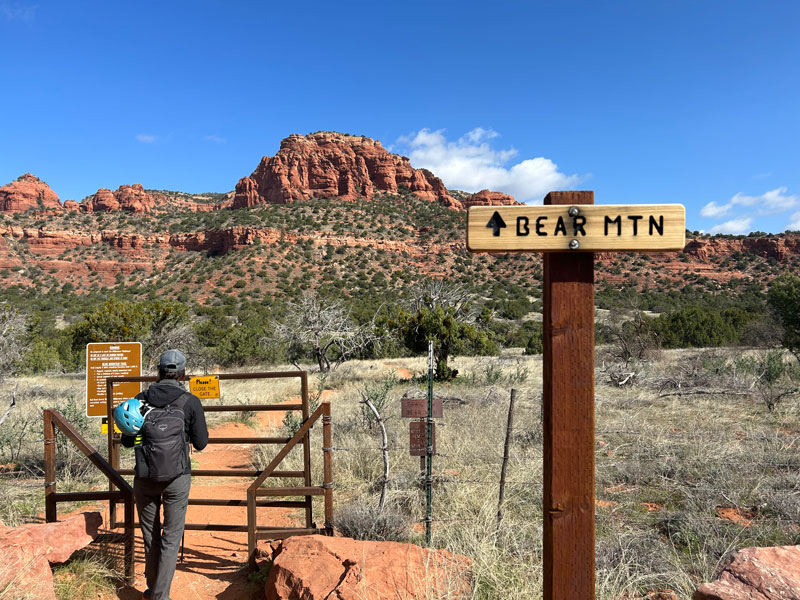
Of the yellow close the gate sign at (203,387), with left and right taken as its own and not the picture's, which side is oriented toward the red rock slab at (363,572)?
front

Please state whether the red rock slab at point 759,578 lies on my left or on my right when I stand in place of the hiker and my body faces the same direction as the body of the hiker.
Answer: on my right

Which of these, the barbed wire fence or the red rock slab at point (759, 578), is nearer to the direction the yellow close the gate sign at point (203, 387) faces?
the red rock slab

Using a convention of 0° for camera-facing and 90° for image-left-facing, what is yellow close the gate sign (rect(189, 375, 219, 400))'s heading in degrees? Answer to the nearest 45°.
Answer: approximately 0°

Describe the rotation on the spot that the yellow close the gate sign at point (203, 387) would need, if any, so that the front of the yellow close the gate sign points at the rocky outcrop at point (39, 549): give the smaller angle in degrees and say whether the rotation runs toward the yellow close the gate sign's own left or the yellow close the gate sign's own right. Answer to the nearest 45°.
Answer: approximately 45° to the yellow close the gate sign's own right

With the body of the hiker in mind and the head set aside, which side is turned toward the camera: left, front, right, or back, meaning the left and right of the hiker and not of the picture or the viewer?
back

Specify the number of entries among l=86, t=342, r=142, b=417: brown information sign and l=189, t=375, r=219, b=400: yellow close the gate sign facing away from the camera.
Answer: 0

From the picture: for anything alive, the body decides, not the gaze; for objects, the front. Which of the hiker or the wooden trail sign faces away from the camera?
the hiker

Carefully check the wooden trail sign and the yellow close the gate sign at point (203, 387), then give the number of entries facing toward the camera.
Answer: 2
